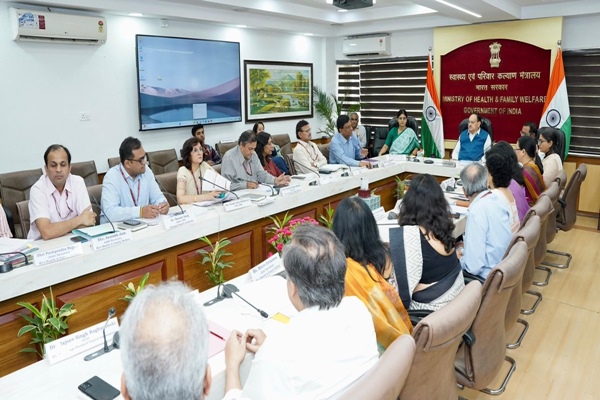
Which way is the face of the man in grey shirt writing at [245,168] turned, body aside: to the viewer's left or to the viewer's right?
to the viewer's right

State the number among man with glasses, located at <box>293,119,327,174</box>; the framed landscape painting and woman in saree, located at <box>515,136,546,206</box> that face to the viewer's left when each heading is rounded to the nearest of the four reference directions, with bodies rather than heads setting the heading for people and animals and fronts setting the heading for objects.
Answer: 1

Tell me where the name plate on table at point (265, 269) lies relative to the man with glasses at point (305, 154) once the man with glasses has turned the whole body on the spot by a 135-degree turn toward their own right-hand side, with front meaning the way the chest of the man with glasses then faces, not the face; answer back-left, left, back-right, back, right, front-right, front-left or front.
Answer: left

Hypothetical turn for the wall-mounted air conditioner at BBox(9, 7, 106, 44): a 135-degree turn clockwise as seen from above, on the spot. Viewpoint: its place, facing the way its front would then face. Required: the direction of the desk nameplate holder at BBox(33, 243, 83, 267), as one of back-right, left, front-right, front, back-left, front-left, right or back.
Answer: left

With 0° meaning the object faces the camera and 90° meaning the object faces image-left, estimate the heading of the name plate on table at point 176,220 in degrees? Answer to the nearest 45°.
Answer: approximately 315°

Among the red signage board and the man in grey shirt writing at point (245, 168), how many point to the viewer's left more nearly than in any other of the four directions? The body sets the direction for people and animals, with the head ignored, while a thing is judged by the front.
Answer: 0

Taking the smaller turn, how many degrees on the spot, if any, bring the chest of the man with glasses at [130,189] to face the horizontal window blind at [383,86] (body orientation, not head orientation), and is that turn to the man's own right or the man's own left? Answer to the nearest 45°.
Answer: approximately 90° to the man's own left

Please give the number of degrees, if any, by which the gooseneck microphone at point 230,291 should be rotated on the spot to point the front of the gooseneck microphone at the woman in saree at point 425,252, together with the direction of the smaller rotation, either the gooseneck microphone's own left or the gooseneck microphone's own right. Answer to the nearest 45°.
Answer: approximately 45° to the gooseneck microphone's own left

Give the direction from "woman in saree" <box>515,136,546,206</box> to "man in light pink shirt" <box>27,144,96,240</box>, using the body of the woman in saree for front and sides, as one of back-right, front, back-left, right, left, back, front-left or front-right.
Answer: front-left

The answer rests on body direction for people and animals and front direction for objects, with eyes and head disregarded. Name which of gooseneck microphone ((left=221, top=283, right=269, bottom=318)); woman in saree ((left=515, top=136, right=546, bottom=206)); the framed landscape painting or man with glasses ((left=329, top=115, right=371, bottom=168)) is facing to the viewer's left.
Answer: the woman in saree

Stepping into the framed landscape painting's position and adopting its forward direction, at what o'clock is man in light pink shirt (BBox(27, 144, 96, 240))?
The man in light pink shirt is roughly at 2 o'clock from the framed landscape painting.

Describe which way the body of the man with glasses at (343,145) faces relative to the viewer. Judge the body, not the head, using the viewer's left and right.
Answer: facing the viewer and to the right of the viewer

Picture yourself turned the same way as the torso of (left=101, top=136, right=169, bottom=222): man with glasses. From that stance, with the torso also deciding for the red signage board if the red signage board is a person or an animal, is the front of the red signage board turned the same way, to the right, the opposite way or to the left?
to the right

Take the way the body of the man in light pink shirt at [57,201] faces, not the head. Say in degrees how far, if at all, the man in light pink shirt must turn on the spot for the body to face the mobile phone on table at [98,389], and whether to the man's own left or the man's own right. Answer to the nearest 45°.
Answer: approximately 45° to the man's own right

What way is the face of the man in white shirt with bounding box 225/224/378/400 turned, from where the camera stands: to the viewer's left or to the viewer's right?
to the viewer's left

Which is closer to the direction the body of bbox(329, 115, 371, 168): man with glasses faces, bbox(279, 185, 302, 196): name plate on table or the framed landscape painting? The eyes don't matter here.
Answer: the name plate on table
